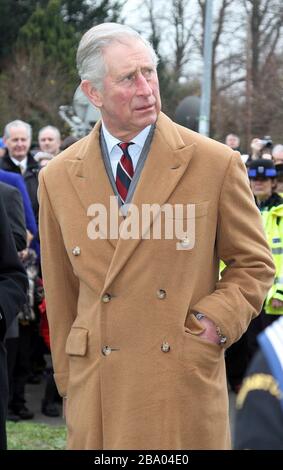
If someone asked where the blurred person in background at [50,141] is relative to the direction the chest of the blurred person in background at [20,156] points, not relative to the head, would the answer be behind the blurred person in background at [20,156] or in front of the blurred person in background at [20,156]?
behind

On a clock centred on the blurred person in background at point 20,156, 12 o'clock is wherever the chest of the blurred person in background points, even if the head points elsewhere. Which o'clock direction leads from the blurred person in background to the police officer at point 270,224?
The police officer is roughly at 10 o'clock from the blurred person in background.

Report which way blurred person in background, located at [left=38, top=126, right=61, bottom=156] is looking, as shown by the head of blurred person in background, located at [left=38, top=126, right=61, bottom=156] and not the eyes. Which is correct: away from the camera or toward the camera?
toward the camera

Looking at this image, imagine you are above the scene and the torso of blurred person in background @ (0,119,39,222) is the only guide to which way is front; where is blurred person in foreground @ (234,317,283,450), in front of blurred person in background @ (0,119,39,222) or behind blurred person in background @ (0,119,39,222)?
in front

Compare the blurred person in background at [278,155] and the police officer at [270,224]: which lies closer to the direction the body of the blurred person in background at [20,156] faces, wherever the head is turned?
the police officer

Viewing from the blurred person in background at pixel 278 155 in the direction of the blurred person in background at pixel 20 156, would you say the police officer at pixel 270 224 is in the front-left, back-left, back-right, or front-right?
front-left

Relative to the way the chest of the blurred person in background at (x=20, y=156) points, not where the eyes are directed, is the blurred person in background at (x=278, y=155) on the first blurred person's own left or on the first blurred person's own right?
on the first blurred person's own left

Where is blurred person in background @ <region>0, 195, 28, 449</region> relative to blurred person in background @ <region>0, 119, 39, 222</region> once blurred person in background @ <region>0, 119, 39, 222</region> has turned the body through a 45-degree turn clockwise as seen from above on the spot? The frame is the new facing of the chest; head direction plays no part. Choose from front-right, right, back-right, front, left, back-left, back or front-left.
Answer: front-left

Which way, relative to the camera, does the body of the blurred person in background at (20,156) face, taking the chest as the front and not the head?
toward the camera
